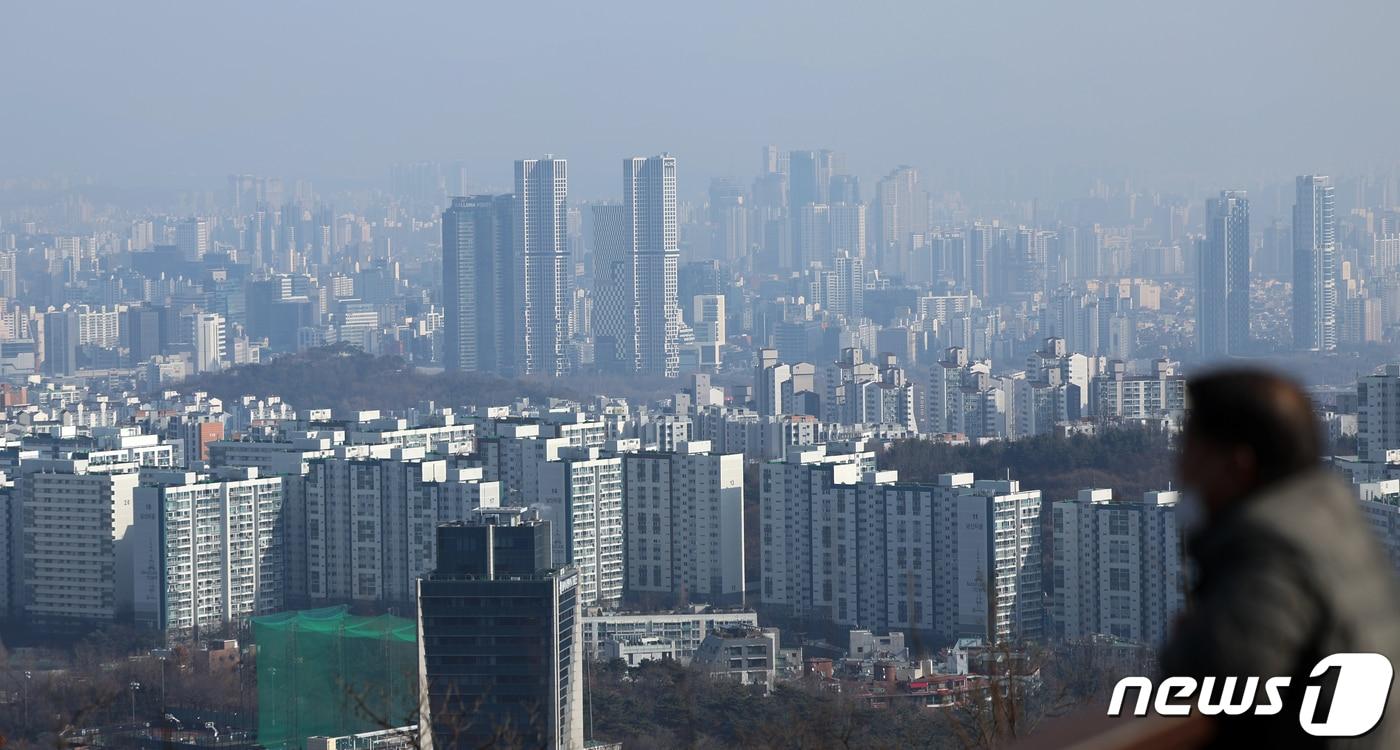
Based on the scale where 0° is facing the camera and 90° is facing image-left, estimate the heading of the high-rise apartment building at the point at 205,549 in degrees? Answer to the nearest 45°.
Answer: approximately 315°

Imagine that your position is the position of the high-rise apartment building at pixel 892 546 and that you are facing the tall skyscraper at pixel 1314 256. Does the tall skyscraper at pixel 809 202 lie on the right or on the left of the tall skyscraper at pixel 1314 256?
left

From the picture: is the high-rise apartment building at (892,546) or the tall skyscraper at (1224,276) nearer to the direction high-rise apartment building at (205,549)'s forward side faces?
the high-rise apartment building

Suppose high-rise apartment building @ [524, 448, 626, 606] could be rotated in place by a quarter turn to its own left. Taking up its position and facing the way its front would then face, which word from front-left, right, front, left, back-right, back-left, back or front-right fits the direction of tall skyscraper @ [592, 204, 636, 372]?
front-left

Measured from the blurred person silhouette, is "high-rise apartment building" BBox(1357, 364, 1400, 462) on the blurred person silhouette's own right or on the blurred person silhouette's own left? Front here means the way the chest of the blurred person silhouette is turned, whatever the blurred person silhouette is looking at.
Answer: on the blurred person silhouette's own right

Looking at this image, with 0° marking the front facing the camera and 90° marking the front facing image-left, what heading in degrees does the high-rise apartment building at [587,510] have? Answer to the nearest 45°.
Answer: approximately 315°
